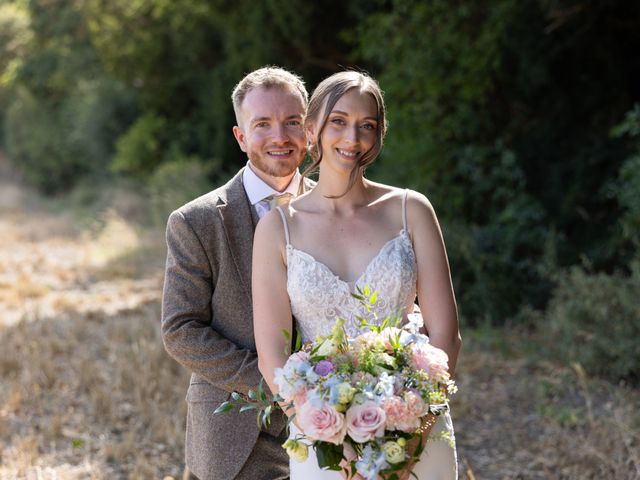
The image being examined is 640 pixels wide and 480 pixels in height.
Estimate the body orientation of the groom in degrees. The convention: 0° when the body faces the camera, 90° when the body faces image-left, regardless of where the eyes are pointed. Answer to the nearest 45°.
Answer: approximately 315°

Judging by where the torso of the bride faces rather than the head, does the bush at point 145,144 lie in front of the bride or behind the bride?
behind

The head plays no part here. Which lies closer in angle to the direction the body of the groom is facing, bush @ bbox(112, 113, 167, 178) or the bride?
the bride

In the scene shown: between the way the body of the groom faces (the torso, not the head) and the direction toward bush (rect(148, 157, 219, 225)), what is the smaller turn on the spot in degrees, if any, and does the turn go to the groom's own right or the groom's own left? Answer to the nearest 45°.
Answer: approximately 135° to the groom's own left

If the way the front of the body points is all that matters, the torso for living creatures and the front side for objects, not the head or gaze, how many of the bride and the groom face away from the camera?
0

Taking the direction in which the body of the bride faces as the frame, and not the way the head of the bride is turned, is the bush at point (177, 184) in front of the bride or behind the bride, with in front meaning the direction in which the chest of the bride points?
behind

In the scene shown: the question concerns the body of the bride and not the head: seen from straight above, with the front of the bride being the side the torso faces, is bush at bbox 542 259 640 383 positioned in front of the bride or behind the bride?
behind
